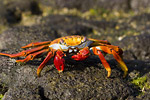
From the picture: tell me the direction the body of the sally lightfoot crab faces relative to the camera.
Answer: toward the camera
